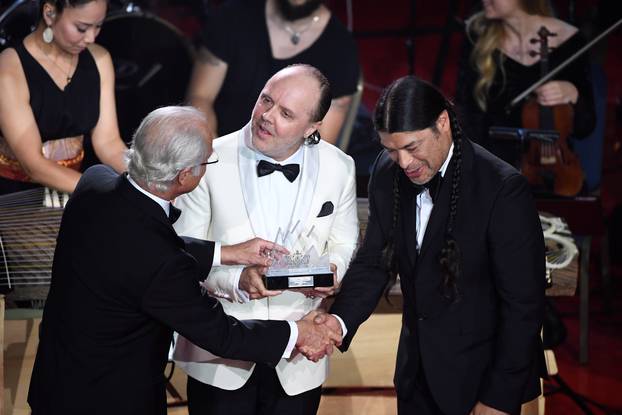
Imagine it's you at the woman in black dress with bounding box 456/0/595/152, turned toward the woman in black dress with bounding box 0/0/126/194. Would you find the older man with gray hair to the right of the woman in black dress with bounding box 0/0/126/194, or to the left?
left

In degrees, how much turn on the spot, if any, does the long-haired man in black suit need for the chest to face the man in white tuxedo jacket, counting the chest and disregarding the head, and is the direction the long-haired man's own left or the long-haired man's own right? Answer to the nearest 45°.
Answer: approximately 45° to the long-haired man's own right

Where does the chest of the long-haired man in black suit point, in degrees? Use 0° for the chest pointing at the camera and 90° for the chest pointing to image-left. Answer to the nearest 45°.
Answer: approximately 45°

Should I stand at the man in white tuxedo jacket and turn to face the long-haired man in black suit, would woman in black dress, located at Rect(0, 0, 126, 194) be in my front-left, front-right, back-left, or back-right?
back-left

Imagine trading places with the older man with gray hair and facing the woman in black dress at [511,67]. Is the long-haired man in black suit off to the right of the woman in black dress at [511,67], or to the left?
right

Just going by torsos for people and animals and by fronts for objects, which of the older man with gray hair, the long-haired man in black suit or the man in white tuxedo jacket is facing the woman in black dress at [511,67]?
the older man with gray hair

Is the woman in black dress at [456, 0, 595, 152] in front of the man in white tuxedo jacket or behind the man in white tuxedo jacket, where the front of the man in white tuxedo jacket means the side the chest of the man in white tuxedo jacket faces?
behind

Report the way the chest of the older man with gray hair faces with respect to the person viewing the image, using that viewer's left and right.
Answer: facing away from the viewer and to the right of the viewer

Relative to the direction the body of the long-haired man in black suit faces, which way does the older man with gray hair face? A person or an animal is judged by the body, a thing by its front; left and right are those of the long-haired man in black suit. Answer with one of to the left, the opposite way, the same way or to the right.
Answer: the opposite way

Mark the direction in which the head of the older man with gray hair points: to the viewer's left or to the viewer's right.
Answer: to the viewer's right

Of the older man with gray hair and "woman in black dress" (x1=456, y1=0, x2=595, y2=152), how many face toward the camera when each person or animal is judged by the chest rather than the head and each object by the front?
1
